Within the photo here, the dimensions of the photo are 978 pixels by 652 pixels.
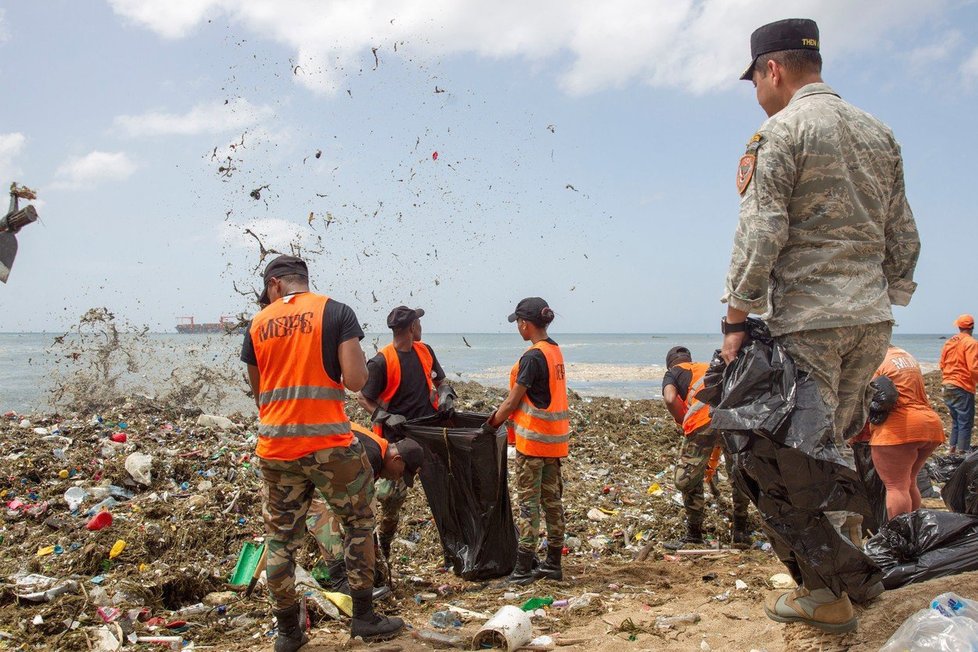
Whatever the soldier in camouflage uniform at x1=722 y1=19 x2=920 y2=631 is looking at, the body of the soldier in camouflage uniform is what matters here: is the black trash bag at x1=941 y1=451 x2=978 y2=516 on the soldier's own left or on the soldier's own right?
on the soldier's own right

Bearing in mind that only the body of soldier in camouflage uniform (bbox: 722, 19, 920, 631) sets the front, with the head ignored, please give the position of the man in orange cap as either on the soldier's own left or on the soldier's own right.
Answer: on the soldier's own right

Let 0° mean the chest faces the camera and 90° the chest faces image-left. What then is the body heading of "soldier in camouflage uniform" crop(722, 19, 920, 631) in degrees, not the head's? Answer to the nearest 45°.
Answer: approximately 135°

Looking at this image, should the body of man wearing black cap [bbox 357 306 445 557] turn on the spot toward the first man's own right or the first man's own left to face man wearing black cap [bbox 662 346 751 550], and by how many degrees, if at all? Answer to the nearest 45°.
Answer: approximately 45° to the first man's own left

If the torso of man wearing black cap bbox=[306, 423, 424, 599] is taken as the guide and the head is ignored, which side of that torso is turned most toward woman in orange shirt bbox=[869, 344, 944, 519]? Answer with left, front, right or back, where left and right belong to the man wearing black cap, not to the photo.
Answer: front

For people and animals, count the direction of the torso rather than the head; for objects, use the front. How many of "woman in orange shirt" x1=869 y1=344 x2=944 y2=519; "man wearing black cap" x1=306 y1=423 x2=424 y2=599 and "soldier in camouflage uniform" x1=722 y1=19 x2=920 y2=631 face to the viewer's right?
1

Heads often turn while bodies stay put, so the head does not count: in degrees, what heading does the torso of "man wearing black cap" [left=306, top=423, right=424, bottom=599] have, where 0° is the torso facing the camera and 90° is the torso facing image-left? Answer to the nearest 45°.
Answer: approximately 270°

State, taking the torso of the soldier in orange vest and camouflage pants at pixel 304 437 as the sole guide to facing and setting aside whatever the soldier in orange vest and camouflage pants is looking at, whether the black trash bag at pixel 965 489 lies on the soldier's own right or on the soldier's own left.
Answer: on the soldier's own right

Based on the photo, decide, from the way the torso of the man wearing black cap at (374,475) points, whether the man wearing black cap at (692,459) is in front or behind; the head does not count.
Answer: in front

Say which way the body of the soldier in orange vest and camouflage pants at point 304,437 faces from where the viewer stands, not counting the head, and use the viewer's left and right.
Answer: facing away from the viewer and to the right of the viewer

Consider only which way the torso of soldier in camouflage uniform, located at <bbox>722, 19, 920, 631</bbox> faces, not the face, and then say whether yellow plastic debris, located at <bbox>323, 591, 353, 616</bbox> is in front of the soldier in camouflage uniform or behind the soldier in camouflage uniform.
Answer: in front

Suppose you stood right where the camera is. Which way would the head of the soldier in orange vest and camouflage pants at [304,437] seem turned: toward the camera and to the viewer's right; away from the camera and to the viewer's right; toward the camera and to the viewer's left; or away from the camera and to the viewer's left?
away from the camera and to the viewer's left

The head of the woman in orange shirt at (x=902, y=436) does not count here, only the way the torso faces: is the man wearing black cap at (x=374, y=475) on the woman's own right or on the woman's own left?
on the woman's own left

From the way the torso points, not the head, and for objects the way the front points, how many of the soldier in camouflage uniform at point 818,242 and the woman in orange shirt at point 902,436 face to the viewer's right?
0
